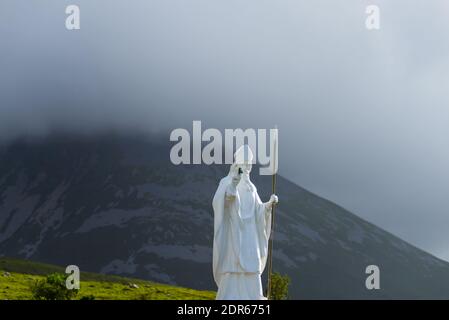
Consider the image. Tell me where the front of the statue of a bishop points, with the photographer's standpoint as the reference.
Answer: facing the viewer and to the right of the viewer
